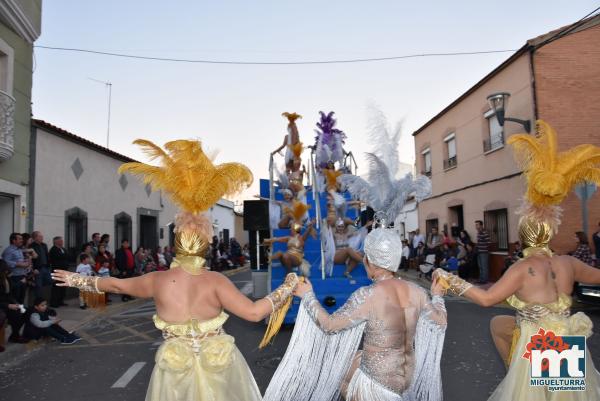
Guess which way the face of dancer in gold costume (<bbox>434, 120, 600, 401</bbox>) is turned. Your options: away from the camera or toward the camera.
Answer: away from the camera

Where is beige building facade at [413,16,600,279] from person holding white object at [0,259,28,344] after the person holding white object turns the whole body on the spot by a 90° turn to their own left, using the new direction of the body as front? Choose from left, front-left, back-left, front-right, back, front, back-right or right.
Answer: right

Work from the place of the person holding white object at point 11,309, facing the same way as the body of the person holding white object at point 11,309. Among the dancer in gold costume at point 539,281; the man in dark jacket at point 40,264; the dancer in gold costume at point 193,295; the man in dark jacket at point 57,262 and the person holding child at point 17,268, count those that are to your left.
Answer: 3

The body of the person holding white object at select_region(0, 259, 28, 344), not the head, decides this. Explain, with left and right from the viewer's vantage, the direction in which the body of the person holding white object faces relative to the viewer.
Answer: facing to the right of the viewer

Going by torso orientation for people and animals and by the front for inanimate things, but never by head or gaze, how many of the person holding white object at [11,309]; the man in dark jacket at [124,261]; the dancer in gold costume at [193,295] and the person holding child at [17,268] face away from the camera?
1

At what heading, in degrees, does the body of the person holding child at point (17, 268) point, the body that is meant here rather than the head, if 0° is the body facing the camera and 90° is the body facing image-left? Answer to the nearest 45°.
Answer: approximately 270°

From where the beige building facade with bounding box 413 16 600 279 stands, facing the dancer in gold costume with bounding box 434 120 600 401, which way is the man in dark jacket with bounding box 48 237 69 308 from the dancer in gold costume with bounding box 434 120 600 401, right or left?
right

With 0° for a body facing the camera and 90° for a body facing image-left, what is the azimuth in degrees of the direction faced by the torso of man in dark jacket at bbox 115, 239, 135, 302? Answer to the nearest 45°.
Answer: approximately 315°

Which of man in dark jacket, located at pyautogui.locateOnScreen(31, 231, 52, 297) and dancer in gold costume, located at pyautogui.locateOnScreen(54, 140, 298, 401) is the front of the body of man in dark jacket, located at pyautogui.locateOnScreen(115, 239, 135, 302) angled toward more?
the dancer in gold costume

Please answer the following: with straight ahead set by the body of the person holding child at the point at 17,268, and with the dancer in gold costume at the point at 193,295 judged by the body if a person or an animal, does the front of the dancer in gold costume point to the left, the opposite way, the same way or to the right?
to the left

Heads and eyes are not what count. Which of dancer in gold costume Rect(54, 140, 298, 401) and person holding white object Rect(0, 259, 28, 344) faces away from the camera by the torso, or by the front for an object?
the dancer in gold costume

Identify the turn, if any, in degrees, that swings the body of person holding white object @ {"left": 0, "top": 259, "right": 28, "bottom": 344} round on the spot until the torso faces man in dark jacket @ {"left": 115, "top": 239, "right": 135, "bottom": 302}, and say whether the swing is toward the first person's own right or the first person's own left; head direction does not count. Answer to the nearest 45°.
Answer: approximately 45° to the first person's own left

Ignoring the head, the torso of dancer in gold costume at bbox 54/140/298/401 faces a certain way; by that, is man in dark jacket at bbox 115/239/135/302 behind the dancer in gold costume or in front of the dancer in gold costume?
in front

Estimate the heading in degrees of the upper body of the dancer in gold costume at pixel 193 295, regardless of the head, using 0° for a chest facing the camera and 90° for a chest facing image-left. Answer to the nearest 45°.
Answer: approximately 180°

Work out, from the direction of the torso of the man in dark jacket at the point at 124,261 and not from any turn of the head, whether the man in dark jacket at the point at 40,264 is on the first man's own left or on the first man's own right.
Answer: on the first man's own right
